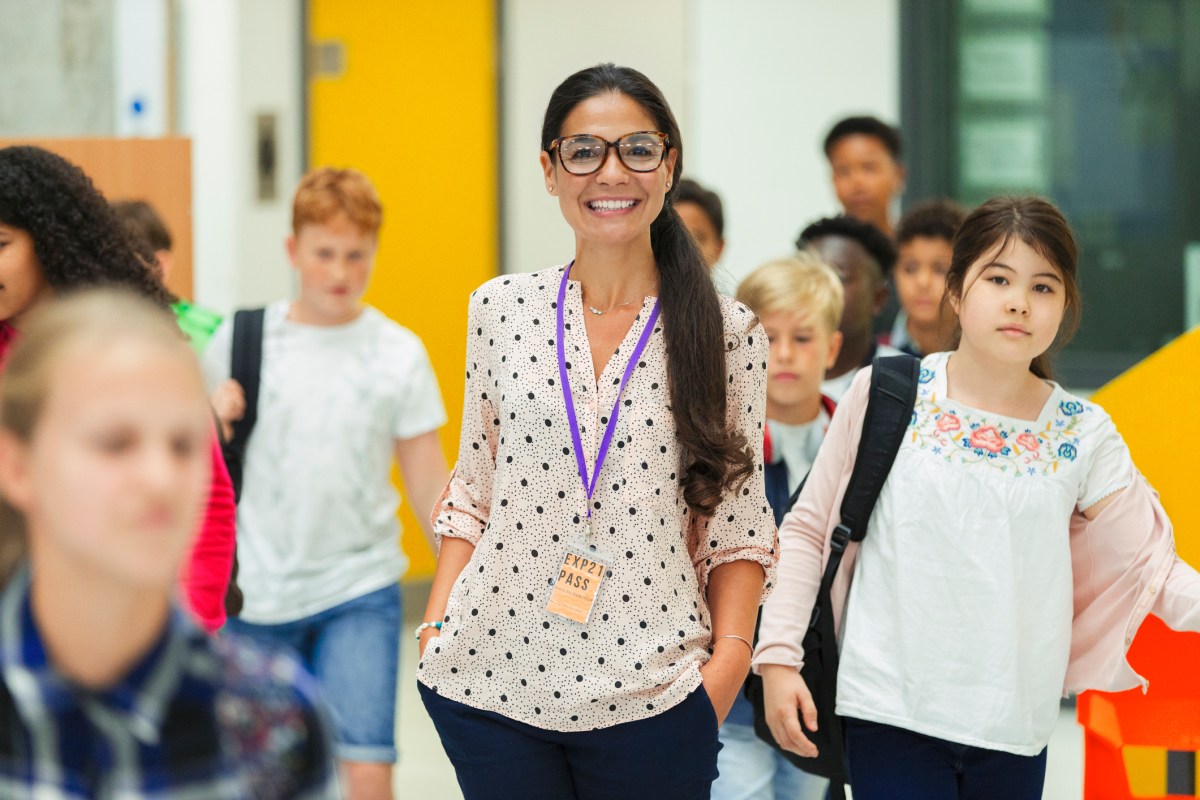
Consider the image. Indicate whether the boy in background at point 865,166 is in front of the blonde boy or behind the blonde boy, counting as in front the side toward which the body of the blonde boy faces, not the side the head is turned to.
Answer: behind

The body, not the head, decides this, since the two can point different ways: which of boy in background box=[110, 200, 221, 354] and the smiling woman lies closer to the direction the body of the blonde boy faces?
the smiling woman

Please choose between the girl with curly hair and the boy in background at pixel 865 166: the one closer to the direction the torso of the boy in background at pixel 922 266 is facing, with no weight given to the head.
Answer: the girl with curly hair

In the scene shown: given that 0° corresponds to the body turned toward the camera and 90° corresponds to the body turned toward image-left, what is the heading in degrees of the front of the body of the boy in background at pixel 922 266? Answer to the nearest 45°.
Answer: approximately 0°

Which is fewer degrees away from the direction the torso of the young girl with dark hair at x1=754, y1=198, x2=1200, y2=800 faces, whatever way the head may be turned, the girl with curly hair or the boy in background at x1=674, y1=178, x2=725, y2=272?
the girl with curly hair

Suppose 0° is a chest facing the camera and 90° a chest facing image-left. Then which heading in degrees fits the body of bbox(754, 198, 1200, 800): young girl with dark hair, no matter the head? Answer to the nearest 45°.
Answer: approximately 0°

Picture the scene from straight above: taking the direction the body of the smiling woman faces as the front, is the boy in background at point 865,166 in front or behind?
behind

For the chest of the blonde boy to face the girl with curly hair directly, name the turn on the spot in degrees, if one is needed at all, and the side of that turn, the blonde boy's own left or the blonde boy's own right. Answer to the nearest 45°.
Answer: approximately 45° to the blonde boy's own right

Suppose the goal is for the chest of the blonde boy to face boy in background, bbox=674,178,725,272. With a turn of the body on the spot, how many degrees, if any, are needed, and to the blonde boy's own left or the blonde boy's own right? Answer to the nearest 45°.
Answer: approximately 180°

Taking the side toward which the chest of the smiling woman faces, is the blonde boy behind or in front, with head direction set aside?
behind

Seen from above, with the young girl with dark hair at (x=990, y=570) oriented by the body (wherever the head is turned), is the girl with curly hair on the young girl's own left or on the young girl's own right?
on the young girl's own right
